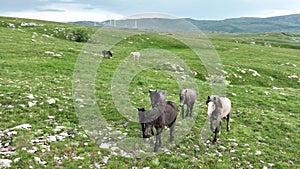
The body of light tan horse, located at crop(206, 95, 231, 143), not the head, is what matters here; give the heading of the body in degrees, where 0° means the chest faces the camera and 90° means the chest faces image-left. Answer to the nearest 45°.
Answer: approximately 45°

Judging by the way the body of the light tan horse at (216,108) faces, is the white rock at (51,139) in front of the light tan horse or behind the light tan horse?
in front

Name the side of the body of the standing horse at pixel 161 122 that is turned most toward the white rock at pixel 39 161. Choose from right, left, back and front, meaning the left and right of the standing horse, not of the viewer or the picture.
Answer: front

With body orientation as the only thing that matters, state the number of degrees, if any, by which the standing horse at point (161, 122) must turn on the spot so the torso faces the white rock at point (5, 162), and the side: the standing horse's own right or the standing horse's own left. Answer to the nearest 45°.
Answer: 0° — it already faces it

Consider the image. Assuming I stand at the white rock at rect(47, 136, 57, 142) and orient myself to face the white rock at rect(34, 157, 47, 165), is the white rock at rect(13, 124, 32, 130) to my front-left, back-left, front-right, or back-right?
back-right

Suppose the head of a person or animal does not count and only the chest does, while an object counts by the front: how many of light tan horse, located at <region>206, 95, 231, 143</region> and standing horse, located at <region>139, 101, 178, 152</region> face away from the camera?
0

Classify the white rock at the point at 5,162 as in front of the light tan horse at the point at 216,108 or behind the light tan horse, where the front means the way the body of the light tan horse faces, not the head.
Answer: in front

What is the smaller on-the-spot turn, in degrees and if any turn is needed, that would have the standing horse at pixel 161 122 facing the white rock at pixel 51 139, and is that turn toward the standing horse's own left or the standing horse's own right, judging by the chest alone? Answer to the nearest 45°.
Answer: approximately 45° to the standing horse's own right

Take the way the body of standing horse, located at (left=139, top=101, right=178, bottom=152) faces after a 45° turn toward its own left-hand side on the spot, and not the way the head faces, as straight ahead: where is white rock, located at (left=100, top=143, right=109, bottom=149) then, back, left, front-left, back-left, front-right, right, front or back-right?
right

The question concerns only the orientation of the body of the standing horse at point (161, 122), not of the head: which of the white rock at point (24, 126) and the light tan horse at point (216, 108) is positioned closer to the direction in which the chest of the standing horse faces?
the white rock

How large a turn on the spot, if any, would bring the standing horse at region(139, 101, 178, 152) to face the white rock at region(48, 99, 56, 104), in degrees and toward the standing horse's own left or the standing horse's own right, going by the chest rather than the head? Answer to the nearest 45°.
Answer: approximately 90° to the standing horse's own right
